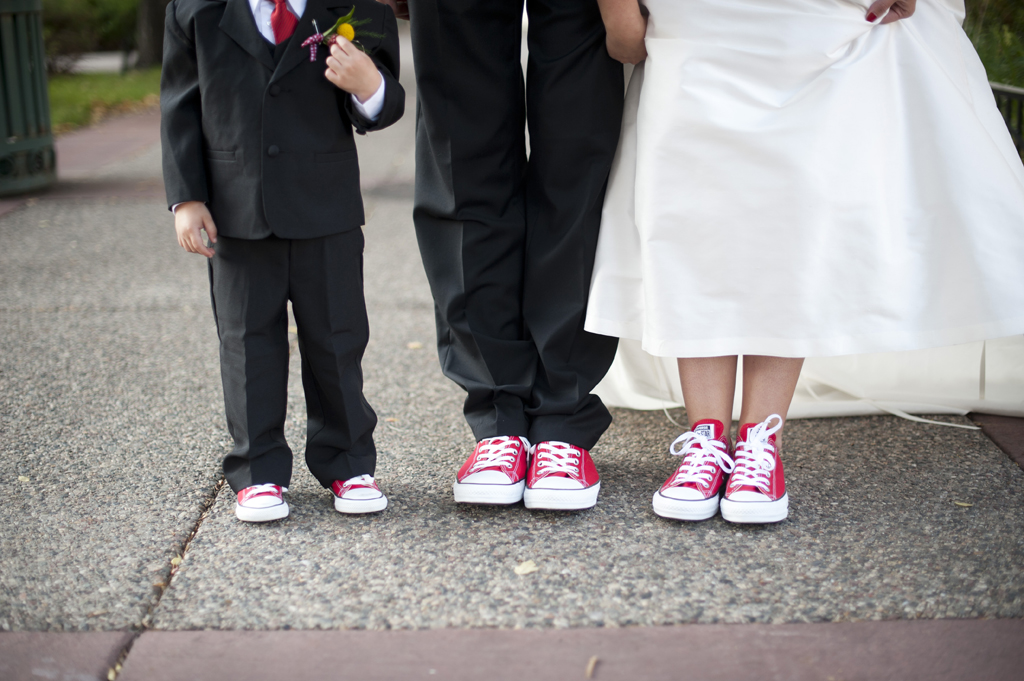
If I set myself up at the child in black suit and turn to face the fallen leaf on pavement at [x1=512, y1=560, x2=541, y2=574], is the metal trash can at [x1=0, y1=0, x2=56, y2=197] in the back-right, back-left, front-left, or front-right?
back-left

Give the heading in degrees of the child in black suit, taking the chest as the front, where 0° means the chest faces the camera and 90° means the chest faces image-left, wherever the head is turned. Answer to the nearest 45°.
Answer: approximately 0°

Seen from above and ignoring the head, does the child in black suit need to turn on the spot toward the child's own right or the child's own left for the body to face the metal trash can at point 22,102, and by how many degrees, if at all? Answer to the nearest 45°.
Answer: approximately 180°
